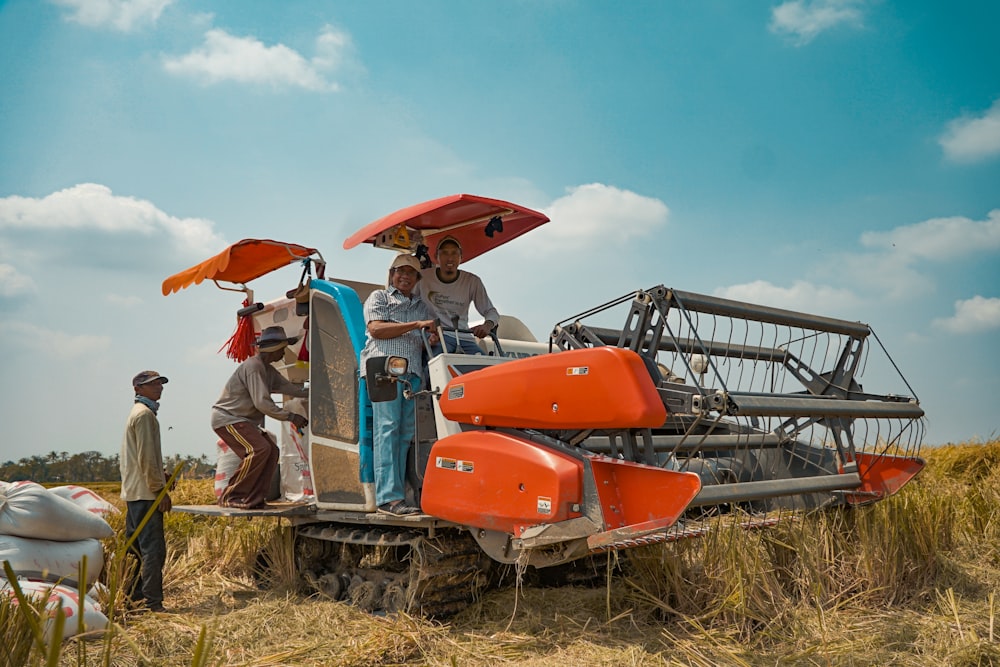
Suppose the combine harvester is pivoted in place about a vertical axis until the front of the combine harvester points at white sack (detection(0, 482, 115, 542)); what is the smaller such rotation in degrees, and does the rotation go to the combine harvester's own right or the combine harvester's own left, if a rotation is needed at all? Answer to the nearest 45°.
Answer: approximately 135° to the combine harvester's own right

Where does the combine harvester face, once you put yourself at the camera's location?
facing the viewer and to the right of the viewer

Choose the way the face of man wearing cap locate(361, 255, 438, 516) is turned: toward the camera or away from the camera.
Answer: toward the camera

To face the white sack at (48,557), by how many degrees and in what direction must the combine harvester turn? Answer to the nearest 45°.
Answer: approximately 135° to its right

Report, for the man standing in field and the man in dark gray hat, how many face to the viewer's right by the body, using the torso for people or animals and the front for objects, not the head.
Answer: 2

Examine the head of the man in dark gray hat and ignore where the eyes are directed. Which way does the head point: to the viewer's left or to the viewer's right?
to the viewer's right

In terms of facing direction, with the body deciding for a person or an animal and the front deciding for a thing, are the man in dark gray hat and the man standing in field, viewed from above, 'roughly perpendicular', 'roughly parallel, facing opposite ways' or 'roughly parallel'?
roughly parallel

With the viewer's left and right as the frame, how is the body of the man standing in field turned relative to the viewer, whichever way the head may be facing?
facing to the right of the viewer

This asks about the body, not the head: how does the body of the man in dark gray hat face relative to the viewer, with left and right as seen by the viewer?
facing to the right of the viewer

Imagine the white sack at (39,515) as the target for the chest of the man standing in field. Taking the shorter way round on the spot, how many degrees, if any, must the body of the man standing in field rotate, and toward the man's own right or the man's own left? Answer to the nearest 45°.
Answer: approximately 135° to the man's own right
